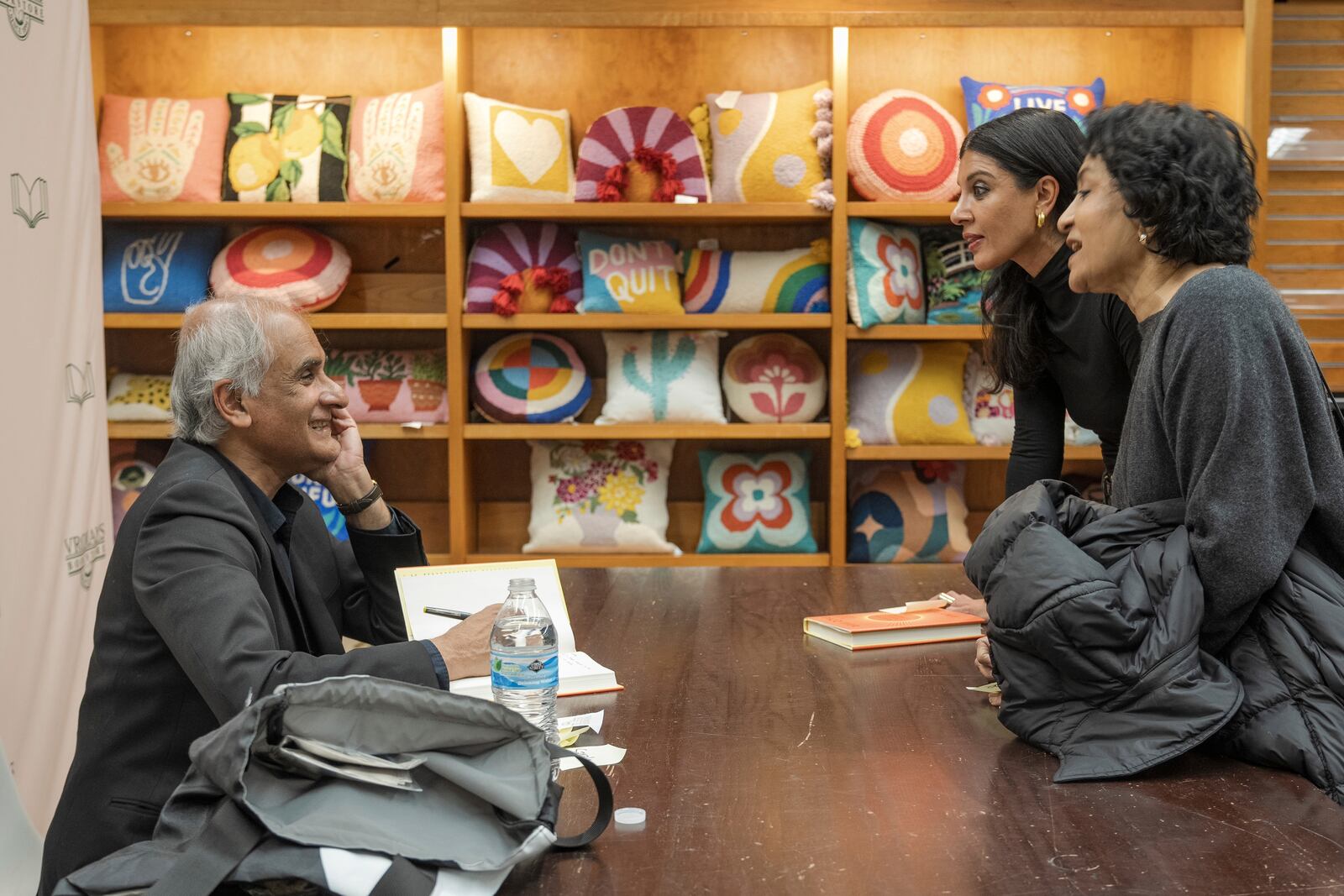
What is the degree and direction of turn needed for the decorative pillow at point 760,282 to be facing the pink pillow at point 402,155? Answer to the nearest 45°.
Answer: approximately 90° to its right

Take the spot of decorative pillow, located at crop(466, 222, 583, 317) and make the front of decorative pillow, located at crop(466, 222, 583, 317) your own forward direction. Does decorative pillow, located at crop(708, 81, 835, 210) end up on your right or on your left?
on your left

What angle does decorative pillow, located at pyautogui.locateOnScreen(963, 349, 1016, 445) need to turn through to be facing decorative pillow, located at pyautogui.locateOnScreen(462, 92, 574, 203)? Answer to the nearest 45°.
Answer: approximately 90° to its right

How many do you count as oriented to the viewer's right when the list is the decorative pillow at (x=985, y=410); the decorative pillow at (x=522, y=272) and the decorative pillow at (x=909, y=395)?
0

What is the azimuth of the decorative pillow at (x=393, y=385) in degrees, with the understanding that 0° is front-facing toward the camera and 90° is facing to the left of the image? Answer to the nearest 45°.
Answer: approximately 0°

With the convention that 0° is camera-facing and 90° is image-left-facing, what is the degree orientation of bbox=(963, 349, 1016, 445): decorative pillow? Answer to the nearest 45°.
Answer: approximately 0°

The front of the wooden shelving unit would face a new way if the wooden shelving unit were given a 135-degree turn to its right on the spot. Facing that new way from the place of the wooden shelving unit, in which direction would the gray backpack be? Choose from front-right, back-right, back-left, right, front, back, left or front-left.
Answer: back-left

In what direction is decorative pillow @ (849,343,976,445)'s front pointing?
toward the camera

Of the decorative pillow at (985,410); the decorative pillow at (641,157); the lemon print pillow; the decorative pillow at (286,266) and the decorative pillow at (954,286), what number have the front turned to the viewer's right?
0

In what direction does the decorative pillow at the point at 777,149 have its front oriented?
toward the camera

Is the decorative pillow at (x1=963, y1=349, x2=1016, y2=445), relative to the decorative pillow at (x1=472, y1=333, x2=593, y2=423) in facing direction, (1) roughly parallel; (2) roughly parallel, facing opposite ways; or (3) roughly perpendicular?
roughly parallel

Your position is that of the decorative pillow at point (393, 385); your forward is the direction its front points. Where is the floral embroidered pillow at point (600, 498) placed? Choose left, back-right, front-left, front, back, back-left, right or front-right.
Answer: left

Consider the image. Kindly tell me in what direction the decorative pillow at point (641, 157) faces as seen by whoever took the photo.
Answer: facing the viewer

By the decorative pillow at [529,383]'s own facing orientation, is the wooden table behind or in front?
in front

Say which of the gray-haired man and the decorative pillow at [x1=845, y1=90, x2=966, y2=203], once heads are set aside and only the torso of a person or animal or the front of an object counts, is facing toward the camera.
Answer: the decorative pillow

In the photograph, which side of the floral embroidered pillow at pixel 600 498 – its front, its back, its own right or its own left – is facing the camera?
front

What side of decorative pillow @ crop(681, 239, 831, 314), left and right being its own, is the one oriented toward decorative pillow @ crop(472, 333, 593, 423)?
right

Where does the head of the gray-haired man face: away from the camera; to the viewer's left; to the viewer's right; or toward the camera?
to the viewer's right
